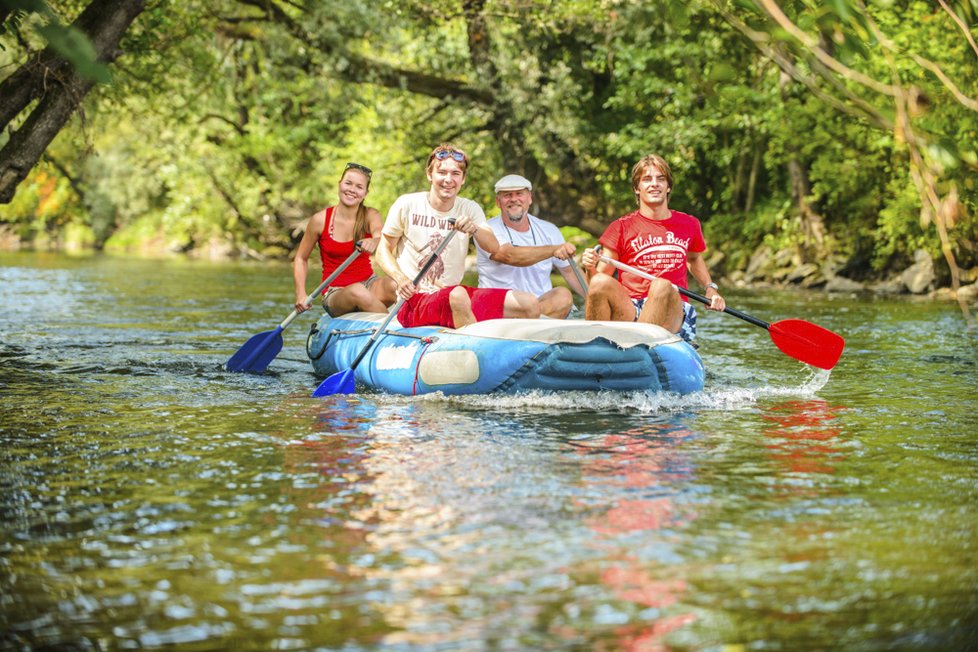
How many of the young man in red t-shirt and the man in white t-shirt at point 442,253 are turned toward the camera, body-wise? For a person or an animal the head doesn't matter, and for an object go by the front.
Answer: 2

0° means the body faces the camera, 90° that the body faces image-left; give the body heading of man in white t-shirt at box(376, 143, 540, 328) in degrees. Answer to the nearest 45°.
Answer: approximately 0°

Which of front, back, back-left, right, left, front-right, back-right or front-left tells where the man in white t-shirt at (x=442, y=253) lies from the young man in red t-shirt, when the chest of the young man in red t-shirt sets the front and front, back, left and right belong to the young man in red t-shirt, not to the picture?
right

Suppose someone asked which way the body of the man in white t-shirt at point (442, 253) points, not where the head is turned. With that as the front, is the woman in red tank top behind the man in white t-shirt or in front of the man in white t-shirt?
behind

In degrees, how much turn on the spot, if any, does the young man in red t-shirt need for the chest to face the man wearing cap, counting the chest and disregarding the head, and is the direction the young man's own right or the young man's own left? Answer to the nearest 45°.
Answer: approximately 90° to the young man's own right

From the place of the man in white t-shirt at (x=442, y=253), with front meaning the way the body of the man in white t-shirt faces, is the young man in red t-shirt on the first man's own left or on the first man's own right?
on the first man's own left

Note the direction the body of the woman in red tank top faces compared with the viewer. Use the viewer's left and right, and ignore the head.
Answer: facing the viewer and to the right of the viewer

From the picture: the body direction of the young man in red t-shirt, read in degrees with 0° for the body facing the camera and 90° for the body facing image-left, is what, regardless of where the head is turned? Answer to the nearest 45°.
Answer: approximately 0°
